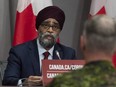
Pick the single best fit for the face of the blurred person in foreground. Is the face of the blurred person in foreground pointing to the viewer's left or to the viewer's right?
to the viewer's left

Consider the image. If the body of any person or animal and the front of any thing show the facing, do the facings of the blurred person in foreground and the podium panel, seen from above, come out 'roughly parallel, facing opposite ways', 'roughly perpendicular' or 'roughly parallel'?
roughly parallel, facing opposite ways

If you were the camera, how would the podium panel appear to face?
facing the viewer

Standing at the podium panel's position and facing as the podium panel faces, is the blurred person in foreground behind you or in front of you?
in front

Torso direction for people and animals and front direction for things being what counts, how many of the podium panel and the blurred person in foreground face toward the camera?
1

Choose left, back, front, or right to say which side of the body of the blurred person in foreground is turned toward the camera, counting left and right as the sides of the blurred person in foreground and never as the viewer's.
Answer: back

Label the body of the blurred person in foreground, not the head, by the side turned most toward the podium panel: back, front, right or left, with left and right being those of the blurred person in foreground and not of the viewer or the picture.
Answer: front
